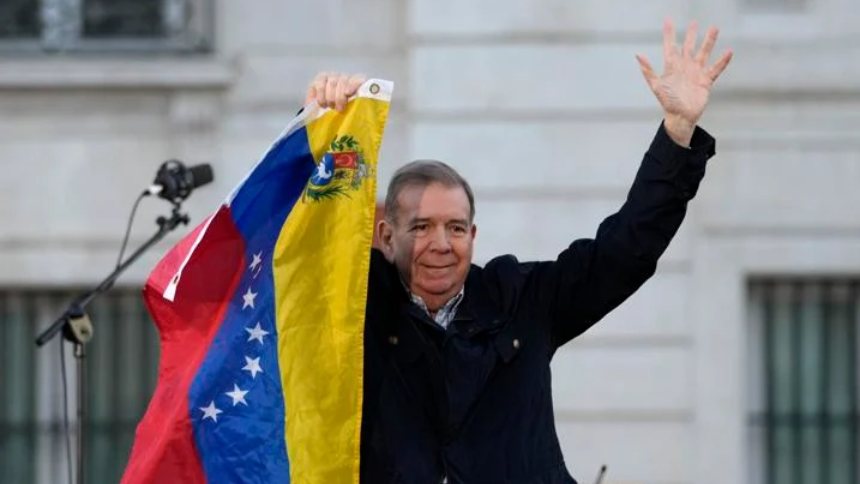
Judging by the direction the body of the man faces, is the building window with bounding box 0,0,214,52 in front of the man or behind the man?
behind

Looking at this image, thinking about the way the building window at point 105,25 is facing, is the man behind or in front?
in front

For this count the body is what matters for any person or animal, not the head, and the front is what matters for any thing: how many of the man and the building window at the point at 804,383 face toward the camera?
2

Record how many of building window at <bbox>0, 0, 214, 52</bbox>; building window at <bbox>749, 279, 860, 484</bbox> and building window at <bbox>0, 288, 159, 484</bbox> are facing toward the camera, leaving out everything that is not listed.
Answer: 3

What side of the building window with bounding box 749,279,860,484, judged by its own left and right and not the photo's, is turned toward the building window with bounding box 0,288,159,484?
right

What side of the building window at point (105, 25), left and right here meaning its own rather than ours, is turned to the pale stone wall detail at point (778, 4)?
left

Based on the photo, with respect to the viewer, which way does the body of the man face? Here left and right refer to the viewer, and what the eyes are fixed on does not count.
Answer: facing the viewer

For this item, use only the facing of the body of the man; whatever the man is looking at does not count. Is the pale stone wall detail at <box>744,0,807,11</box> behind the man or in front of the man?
behind

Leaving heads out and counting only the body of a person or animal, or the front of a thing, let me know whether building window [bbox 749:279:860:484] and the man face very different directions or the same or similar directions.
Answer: same or similar directions

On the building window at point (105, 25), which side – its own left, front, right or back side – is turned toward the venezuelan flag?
front

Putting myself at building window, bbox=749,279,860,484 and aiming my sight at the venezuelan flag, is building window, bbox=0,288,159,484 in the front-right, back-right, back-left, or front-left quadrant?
front-right

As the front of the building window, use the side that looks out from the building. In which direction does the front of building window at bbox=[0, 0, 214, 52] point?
toward the camera

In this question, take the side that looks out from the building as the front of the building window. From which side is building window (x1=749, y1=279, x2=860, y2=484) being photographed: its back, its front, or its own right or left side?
front
